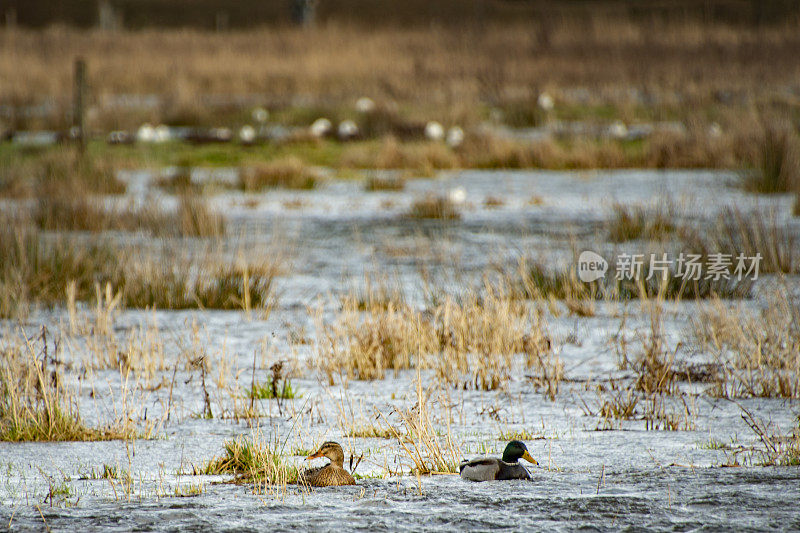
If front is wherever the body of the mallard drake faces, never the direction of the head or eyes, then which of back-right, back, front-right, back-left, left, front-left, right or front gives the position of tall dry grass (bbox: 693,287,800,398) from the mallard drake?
front-left

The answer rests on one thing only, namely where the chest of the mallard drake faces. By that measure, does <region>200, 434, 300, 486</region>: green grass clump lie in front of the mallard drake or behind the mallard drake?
behind

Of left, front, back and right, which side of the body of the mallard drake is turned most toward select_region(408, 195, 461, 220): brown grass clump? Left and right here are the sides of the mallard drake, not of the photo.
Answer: left

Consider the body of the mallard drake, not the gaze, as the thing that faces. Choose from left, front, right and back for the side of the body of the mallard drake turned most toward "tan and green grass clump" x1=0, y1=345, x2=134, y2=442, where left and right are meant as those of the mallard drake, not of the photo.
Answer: back

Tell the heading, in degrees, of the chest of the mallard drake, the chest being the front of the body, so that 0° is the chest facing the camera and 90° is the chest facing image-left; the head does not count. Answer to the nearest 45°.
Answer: approximately 270°

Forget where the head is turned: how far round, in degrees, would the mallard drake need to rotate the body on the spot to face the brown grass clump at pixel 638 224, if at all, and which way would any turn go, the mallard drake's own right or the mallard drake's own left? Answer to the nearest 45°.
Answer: approximately 90° to the mallard drake's own left

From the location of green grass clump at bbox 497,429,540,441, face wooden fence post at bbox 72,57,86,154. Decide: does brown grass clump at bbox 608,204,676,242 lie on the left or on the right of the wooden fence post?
right

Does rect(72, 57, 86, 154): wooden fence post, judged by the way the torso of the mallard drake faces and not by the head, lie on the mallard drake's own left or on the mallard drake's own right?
on the mallard drake's own left

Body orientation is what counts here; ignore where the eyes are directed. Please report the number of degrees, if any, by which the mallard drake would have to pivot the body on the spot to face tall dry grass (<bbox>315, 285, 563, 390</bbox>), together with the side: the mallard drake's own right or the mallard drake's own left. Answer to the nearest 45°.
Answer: approximately 90° to the mallard drake's own left

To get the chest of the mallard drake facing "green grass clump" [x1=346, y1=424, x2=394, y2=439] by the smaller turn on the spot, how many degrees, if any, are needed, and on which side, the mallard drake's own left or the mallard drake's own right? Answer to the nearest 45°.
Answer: approximately 135° to the mallard drake's own left

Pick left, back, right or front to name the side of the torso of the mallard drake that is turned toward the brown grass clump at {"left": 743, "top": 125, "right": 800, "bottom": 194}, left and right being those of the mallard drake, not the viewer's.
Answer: left

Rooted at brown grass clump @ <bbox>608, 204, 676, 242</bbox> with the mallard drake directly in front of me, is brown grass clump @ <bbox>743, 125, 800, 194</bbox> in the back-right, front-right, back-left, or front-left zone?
back-left
